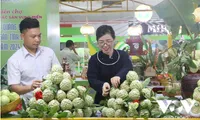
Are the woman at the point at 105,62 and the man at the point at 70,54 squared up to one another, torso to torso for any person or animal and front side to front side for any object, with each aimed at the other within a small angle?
no

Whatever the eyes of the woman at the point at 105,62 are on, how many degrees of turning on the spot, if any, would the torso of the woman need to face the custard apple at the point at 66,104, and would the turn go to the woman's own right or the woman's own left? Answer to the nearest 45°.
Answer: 0° — they already face it

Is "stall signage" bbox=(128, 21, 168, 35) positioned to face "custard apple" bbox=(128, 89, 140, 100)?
yes

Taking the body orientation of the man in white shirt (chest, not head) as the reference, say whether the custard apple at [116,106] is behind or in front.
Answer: in front

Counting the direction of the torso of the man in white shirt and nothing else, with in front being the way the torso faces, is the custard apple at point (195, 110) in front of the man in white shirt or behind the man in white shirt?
in front

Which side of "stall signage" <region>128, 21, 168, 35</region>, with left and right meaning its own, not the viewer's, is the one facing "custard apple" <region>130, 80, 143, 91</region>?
front

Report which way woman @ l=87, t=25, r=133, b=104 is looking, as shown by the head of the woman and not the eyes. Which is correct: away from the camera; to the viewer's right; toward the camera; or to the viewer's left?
toward the camera

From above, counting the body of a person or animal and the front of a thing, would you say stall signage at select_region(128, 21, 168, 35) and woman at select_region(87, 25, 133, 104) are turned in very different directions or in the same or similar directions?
same or similar directions

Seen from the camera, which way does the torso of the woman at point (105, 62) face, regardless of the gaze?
toward the camera

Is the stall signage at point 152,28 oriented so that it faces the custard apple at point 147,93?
yes

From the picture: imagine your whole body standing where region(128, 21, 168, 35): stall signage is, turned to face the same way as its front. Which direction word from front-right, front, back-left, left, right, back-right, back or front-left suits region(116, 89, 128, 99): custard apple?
front

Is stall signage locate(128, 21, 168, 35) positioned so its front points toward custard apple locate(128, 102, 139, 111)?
yes

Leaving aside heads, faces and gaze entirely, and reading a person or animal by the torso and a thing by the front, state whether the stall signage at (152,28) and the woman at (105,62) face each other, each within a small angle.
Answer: no

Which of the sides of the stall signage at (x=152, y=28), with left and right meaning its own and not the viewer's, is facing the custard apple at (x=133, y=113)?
front

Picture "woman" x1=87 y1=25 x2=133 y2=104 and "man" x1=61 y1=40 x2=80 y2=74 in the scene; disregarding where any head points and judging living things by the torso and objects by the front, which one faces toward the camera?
the woman

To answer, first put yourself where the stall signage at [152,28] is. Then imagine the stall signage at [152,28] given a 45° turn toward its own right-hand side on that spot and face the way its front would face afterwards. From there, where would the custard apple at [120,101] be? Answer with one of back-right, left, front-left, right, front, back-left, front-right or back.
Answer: front-left
